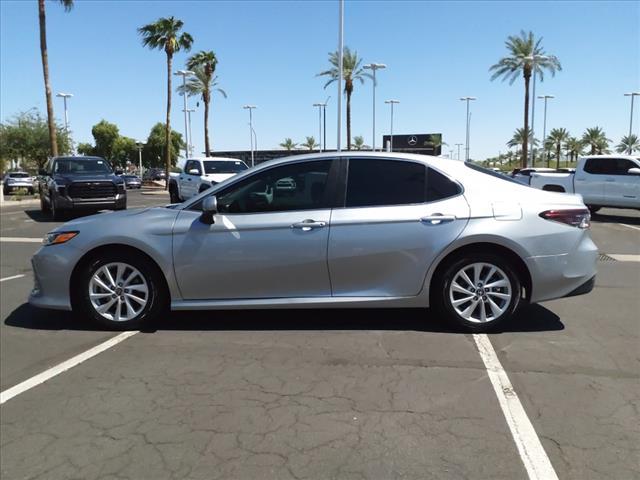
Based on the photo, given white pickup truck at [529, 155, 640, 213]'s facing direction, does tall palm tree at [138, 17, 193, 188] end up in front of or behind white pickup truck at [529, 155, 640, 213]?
behind

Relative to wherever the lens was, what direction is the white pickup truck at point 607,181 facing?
facing to the right of the viewer

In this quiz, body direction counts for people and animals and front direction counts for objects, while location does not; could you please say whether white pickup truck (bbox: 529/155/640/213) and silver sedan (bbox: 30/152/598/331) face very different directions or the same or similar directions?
very different directions

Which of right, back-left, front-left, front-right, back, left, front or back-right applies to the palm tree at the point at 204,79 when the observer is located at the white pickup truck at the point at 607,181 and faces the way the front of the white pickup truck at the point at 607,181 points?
back-left

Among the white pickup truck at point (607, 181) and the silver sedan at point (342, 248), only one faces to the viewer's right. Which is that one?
the white pickup truck

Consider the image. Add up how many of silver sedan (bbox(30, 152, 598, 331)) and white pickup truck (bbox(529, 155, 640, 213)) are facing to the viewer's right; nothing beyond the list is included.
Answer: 1

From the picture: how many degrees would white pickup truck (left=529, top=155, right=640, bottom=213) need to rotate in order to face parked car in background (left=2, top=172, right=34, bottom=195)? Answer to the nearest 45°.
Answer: approximately 180°

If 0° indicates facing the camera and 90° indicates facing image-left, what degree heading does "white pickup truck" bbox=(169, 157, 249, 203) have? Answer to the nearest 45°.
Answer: approximately 315°

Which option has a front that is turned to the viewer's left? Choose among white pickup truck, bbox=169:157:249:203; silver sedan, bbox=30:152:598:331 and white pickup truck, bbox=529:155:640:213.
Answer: the silver sedan

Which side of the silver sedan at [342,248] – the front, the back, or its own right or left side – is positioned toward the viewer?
left
